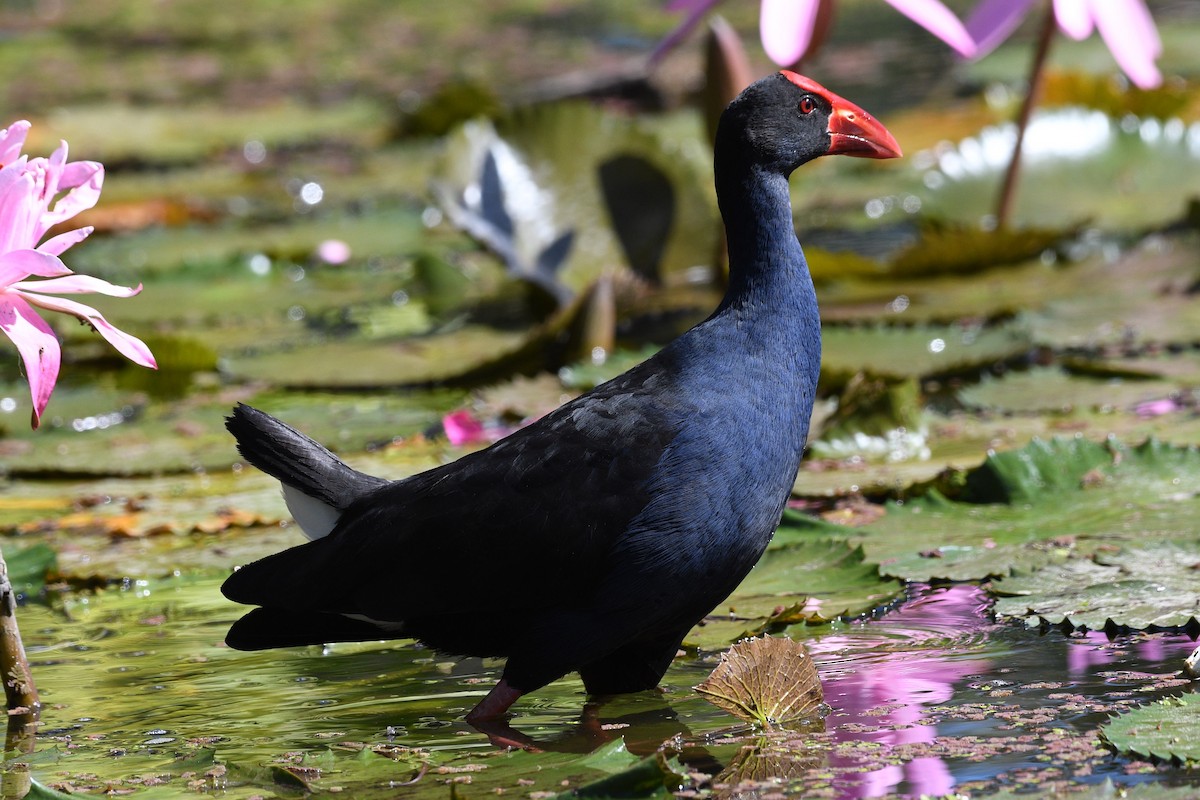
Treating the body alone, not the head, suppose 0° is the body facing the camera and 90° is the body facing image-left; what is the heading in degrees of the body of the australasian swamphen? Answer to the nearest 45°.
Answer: approximately 270°

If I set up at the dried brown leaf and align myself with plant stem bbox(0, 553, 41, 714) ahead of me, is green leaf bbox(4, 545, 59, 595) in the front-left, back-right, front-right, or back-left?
front-right

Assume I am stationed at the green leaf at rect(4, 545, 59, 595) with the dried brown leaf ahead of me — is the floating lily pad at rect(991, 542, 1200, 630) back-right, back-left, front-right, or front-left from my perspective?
front-left

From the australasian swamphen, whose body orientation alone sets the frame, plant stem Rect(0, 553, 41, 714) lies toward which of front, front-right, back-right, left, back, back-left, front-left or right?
back

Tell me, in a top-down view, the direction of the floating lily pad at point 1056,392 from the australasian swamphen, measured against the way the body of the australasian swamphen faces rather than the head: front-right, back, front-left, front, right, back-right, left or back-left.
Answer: front-left

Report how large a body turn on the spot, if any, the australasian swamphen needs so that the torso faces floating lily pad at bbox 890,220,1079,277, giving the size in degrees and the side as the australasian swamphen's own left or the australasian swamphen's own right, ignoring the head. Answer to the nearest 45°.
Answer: approximately 45° to the australasian swamphen's own left

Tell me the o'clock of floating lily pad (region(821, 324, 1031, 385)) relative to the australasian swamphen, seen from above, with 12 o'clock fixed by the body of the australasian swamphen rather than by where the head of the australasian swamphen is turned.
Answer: The floating lily pad is roughly at 10 o'clock from the australasian swamphen.

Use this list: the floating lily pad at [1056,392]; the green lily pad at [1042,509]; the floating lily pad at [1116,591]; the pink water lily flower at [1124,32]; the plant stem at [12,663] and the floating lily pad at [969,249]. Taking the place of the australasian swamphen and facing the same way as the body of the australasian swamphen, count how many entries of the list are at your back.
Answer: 1

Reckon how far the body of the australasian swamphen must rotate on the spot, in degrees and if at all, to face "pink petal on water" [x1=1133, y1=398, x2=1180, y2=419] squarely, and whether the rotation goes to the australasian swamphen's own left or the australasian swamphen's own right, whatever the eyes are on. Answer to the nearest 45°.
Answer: approximately 45° to the australasian swamphen's own left

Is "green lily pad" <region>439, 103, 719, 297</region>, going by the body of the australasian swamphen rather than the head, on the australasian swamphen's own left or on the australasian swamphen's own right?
on the australasian swamphen's own left

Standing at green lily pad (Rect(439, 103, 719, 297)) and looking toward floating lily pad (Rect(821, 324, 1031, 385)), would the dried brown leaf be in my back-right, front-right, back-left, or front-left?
front-right

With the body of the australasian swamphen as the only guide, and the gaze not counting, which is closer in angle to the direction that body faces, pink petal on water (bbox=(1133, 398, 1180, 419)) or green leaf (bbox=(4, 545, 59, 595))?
the pink petal on water

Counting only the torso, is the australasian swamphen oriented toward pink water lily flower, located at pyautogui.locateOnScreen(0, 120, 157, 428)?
no

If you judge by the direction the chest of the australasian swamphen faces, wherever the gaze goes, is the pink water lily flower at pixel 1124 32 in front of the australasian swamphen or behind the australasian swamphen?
in front

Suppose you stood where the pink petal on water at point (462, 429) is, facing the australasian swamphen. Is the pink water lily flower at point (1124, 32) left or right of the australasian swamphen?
left

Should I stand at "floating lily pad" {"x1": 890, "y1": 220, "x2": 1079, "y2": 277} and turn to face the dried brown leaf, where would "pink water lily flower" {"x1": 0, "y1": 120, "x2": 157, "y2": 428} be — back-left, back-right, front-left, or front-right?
front-right

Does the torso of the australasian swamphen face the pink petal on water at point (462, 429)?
no
